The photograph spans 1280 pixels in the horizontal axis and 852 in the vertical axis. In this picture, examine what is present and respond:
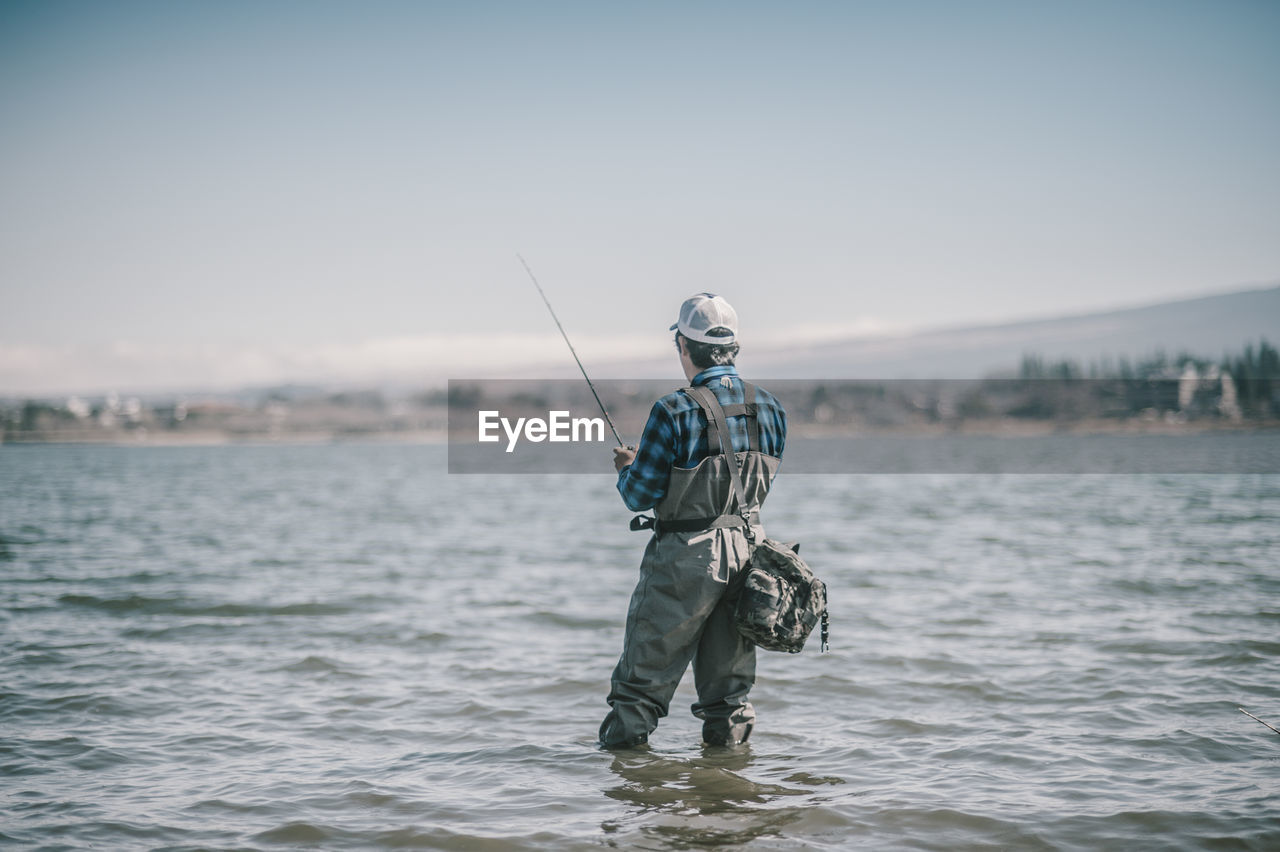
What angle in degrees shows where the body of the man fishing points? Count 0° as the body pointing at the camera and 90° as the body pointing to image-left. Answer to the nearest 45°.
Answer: approximately 135°

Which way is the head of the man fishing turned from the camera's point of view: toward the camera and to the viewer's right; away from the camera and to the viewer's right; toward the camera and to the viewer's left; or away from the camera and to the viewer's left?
away from the camera and to the viewer's left
